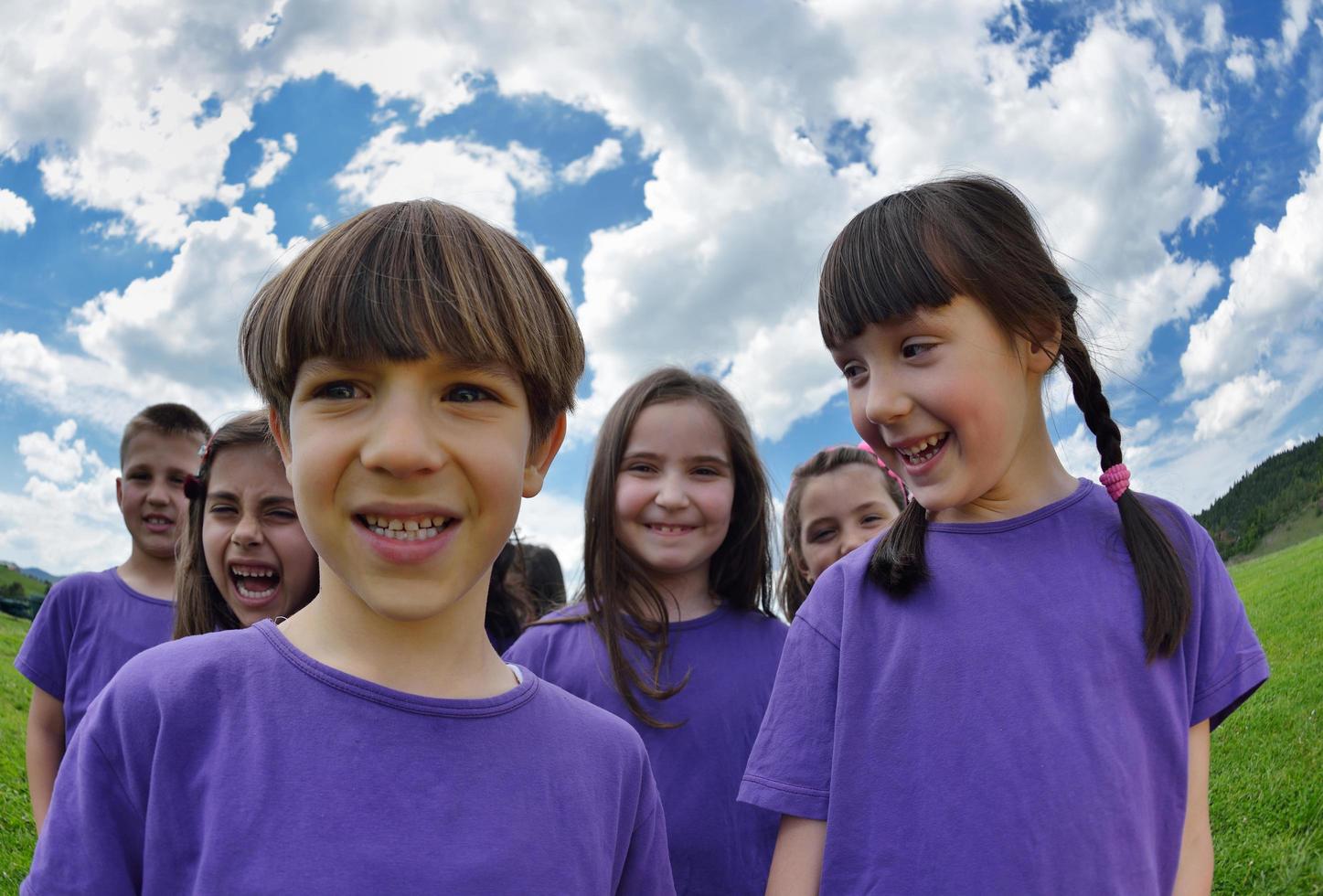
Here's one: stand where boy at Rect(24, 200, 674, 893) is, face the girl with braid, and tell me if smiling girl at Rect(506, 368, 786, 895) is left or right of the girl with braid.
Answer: left

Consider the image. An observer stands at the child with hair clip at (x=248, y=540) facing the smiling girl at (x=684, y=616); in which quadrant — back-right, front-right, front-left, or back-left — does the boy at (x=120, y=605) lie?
back-left

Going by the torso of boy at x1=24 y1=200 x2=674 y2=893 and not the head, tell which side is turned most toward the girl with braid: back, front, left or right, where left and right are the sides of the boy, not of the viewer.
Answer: left

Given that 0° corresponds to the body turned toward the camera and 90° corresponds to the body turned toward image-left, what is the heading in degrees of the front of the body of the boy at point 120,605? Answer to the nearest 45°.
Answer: approximately 0°

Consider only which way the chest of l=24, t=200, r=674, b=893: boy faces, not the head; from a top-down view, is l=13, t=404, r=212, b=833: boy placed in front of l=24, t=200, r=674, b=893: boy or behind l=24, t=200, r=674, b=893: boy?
behind

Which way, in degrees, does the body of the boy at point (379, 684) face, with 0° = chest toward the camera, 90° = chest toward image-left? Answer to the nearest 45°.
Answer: approximately 0°

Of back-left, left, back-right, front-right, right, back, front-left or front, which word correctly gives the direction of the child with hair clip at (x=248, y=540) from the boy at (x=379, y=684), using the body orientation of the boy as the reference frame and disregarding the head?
back

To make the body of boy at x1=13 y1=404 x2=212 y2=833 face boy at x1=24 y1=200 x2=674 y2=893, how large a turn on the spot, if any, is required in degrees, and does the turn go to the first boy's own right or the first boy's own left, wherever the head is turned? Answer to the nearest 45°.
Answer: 0° — they already face them

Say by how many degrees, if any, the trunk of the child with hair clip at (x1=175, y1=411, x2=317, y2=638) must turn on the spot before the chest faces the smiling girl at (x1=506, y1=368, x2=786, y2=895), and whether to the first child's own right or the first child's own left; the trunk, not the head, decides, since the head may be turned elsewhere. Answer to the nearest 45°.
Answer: approximately 90° to the first child's own left
